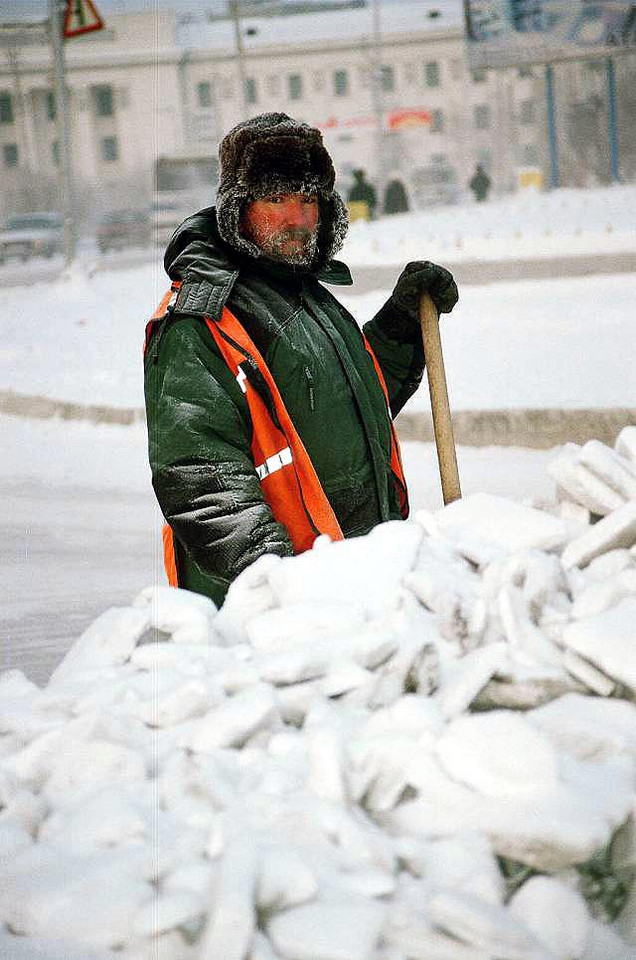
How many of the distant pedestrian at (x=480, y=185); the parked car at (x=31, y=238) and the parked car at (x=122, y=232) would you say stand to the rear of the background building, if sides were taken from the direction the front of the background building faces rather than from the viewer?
0

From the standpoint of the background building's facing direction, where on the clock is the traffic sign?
The traffic sign is roughly at 12 o'clock from the background building.

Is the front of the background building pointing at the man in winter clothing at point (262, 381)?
yes

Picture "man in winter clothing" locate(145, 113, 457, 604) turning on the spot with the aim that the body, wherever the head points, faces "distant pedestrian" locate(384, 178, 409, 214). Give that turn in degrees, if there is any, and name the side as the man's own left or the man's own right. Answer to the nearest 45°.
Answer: approximately 135° to the man's own left

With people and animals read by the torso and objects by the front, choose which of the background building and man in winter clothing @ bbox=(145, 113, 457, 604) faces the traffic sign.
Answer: the background building

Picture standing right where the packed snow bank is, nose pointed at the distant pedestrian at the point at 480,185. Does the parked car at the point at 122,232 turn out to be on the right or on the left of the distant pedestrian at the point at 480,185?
left

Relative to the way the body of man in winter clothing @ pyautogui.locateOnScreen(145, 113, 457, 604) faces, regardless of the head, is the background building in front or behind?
behind

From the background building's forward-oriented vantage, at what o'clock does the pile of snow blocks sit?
The pile of snow blocks is roughly at 12 o'clock from the background building.

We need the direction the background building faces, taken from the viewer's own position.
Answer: facing the viewer

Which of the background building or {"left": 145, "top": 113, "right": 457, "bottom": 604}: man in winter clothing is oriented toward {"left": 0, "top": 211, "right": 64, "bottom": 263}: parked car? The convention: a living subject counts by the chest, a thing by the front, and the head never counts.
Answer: the background building

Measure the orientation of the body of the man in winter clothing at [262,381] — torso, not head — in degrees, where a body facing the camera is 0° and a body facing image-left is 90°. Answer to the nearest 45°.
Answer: approximately 315°

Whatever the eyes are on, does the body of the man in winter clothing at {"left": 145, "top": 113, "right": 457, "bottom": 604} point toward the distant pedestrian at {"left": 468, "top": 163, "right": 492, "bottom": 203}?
no

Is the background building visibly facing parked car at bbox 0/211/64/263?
yes

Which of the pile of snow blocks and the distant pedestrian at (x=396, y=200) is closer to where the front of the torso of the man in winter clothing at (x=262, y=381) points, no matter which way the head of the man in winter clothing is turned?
the pile of snow blocks

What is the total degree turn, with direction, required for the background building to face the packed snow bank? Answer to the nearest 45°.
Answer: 0° — it already faces it

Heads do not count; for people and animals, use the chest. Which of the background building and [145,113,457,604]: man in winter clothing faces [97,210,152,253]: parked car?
the background building

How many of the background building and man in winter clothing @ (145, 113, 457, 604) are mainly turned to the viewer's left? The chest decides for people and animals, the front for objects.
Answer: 0
